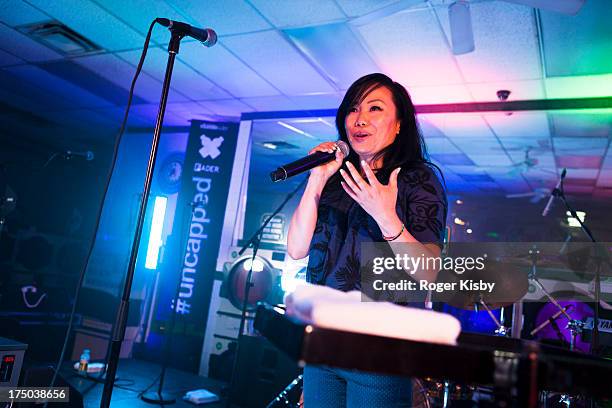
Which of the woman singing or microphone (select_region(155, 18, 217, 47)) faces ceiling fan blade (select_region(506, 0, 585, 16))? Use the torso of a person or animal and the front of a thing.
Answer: the microphone

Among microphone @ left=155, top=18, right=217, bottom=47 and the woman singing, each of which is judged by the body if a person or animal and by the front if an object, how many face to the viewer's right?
1

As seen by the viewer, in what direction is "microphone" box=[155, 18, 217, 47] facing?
to the viewer's right

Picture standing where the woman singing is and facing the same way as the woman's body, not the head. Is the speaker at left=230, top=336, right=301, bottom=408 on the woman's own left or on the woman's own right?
on the woman's own right

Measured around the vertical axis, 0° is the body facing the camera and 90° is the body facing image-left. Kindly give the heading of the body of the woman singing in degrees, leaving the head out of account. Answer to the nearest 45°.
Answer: approximately 45°

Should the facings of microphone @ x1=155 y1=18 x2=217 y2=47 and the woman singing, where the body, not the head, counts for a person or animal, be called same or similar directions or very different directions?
very different directions

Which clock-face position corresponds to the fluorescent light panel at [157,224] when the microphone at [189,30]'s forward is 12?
The fluorescent light panel is roughly at 9 o'clock from the microphone.

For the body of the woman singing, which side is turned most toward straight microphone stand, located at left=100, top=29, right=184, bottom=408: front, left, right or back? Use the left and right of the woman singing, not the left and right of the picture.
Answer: right

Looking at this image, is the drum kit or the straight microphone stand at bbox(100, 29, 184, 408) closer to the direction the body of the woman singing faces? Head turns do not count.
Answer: the straight microphone stand

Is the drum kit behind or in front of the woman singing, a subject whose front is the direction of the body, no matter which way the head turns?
behind

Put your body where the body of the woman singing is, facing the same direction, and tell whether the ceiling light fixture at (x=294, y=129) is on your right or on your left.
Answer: on your right
